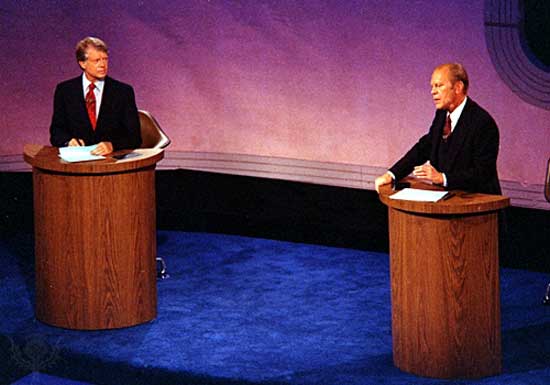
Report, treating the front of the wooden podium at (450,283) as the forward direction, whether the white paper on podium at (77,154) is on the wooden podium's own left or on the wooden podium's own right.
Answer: on the wooden podium's own right

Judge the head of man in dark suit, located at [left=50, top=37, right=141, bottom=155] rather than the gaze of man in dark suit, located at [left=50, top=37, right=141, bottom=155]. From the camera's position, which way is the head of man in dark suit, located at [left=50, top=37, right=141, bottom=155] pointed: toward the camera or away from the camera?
toward the camera

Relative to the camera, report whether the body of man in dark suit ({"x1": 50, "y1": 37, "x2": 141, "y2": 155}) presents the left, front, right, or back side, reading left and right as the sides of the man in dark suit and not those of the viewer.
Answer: front

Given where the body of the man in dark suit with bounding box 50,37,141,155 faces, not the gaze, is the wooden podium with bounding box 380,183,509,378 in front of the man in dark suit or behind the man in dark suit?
in front

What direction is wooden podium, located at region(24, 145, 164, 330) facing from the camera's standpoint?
toward the camera

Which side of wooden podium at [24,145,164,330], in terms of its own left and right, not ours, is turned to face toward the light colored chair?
back

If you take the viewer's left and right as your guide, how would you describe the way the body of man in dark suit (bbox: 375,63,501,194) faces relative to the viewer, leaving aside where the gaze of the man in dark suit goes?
facing the viewer and to the left of the viewer

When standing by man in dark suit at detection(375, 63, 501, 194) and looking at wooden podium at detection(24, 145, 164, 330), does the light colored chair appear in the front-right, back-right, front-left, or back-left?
front-right
